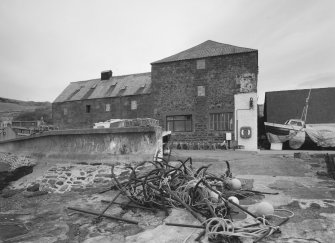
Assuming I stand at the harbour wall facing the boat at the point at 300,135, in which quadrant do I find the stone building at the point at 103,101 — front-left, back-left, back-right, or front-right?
front-left

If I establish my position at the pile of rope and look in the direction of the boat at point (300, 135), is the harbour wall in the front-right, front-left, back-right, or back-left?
front-left

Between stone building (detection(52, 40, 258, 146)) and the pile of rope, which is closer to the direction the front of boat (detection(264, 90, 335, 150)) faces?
the stone building

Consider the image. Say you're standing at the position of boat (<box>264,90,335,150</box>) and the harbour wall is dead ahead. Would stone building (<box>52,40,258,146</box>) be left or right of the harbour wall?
right

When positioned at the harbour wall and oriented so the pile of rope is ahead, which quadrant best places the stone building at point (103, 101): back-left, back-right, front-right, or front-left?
back-left

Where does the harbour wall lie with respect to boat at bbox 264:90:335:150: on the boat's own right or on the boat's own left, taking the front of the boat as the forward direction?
on the boat's own left

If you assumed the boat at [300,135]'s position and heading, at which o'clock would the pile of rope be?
The pile of rope is roughly at 9 o'clock from the boat.

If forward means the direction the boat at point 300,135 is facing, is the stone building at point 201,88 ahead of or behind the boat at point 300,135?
ahead

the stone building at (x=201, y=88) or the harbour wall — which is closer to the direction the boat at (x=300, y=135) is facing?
the stone building

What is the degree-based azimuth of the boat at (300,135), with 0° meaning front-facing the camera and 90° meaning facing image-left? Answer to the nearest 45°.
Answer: approximately 90°

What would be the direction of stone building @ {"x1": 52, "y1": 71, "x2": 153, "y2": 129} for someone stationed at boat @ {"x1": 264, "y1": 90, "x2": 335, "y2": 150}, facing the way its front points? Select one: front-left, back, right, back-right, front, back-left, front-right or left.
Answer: front

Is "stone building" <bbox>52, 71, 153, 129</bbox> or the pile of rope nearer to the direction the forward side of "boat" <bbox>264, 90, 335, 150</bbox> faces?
the stone building
